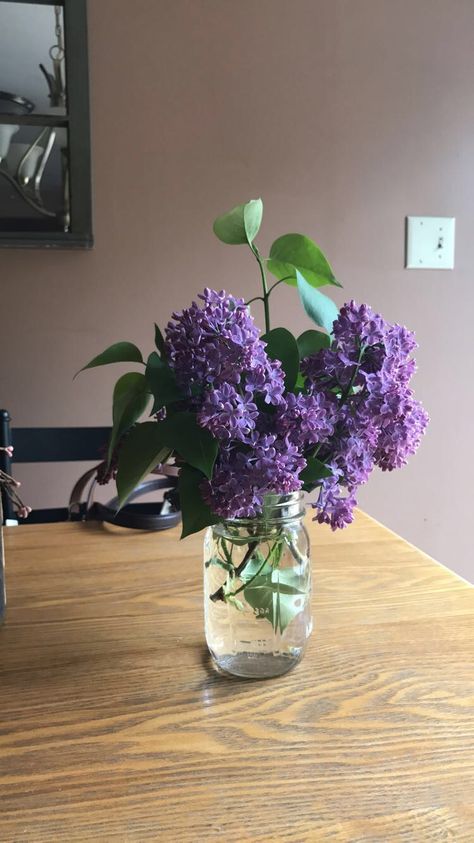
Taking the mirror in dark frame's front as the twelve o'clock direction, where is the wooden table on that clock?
The wooden table is roughly at 12 o'clock from the mirror in dark frame.

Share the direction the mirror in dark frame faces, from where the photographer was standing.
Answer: facing the viewer

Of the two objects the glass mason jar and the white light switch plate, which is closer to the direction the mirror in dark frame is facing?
the glass mason jar

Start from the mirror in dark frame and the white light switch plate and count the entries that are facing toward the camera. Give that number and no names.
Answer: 2

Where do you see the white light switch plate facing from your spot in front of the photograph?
facing the viewer

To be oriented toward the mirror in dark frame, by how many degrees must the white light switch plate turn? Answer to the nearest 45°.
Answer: approximately 45° to its right

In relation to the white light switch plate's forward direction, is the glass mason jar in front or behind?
in front

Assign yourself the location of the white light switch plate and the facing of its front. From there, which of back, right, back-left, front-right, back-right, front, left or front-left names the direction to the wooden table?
front

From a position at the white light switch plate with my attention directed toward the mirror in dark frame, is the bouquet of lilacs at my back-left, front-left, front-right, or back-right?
front-left

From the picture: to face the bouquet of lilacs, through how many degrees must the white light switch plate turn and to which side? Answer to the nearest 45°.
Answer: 0° — it already faces it

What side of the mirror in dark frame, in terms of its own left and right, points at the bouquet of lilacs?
front
